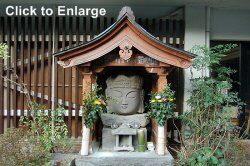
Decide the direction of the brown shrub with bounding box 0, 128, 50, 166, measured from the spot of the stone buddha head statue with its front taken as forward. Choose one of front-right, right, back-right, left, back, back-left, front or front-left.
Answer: front-right

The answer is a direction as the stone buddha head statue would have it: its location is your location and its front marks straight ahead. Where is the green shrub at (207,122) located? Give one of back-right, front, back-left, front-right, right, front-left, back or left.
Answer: left

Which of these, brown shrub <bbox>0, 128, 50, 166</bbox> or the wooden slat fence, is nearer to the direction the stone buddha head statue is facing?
the brown shrub

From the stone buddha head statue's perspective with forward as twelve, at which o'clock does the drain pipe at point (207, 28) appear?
The drain pipe is roughly at 8 o'clock from the stone buddha head statue.

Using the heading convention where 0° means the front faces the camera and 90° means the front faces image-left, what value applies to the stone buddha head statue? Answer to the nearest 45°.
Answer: approximately 0°
